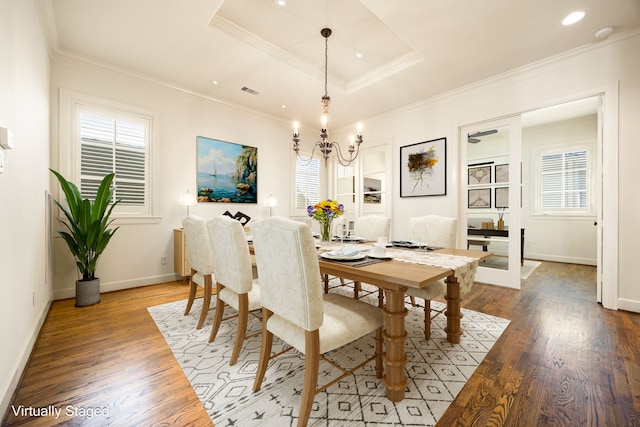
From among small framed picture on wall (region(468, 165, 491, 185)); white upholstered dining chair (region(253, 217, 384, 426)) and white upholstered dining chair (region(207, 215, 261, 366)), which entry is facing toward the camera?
the small framed picture on wall

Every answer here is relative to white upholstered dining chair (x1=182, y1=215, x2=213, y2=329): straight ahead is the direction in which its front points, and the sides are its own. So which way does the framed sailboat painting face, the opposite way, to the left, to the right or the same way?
to the right

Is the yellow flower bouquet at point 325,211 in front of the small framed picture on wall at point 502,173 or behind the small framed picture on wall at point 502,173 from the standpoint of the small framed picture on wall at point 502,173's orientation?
in front

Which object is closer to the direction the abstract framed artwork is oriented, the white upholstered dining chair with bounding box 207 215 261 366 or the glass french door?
the white upholstered dining chair

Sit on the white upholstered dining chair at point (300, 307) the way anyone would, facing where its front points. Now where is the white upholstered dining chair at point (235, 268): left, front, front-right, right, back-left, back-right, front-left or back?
left

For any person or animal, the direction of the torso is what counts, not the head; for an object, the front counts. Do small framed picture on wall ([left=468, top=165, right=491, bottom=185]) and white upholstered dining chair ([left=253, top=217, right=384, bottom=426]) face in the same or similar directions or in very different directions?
very different directions

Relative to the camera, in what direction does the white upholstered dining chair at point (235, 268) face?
facing away from the viewer and to the right of the viewer

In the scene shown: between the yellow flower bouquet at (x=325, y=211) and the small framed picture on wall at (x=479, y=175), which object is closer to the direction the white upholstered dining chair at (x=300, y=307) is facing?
the small framed picture on wall

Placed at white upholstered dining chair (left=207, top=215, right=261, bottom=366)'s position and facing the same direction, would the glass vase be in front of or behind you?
in front

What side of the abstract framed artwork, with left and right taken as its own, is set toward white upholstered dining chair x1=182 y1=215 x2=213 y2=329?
front

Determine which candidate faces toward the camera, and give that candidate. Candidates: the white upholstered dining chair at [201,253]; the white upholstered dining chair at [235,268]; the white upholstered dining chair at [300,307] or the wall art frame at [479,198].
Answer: the wall art frame

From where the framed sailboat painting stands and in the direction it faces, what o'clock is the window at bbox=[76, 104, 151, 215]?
The window is roughly at 4 o'clock from the framed sailboat painting.
